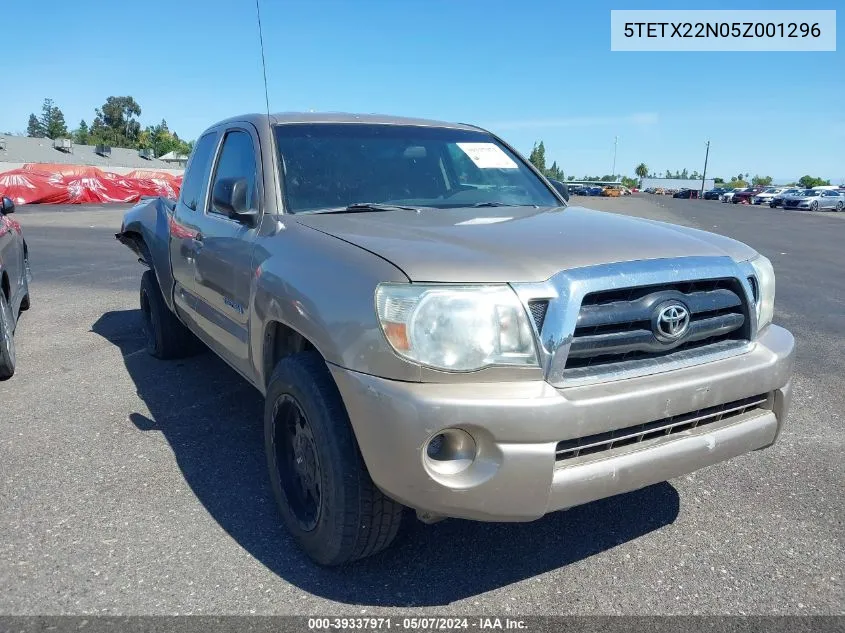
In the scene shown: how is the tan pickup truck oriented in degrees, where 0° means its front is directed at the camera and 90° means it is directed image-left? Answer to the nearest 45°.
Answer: approximately 315°

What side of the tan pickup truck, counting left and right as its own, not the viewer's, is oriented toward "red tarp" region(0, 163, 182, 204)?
back

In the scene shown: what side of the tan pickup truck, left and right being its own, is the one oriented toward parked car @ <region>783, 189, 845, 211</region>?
left

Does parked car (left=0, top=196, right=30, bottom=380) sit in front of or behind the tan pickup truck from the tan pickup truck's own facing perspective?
behind

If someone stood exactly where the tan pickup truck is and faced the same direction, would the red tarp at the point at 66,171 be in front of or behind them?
behind

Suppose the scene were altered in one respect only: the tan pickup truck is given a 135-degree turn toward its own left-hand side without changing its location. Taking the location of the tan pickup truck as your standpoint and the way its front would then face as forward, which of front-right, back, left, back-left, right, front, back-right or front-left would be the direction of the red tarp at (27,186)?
front-left
